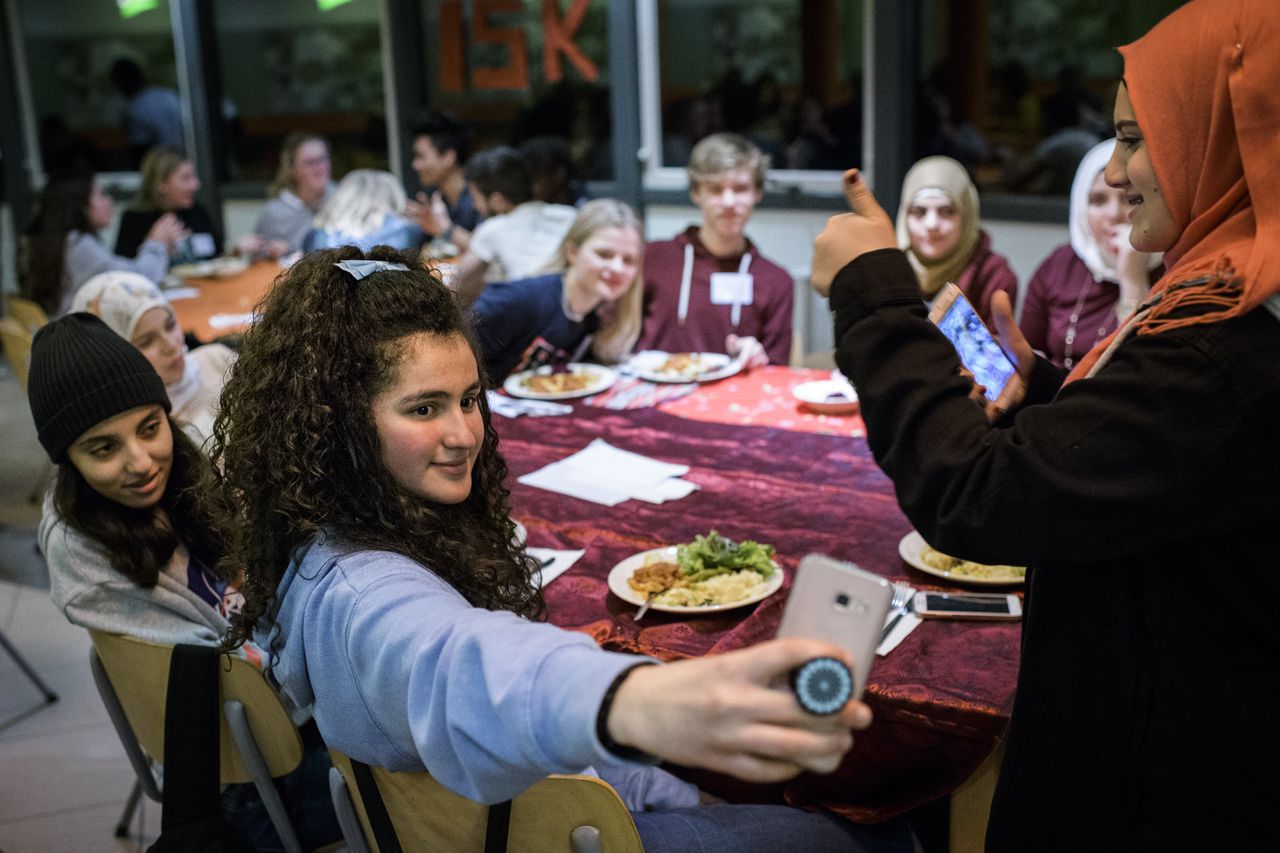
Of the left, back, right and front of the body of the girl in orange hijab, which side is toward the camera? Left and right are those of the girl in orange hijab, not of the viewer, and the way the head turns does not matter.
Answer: left

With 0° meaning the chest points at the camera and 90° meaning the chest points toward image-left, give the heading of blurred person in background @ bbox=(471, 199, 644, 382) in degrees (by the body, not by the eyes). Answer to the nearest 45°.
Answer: approximately 315°

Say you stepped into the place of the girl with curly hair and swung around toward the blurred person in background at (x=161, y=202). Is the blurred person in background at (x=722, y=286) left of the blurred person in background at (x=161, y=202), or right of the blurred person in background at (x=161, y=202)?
right

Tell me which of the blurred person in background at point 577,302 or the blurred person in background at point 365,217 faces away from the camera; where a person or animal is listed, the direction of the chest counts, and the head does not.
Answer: the blurred person in background at point 365,217

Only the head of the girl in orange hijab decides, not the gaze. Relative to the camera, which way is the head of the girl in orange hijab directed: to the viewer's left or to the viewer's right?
to the viewer's left

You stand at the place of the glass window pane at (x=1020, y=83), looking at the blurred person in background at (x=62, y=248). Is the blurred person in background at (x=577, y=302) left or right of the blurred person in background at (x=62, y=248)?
left

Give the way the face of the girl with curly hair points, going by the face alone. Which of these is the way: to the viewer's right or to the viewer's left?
to the viewer's right

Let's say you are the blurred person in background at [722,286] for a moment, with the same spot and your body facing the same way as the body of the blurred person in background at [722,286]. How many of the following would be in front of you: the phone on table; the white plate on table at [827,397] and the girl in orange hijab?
3

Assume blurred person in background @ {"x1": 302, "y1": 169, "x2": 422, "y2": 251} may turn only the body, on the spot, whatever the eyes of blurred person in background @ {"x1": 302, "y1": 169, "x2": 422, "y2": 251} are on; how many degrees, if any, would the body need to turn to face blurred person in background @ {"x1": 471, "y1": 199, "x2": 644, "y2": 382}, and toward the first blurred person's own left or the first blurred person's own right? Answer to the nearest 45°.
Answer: approximately 180°

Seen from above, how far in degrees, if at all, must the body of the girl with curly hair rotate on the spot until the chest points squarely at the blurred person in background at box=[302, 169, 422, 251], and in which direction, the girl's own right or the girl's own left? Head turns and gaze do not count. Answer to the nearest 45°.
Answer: approximately 90° to the girl's own left

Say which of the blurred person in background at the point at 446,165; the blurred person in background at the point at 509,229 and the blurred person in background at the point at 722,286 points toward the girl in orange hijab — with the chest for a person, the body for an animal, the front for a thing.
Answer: the blurred person in background at the point at 722,286

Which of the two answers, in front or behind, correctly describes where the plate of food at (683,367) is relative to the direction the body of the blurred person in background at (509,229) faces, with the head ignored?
behind

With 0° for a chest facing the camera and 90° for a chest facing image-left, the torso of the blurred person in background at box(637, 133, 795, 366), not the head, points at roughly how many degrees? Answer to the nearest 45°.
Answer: approximately 0°
